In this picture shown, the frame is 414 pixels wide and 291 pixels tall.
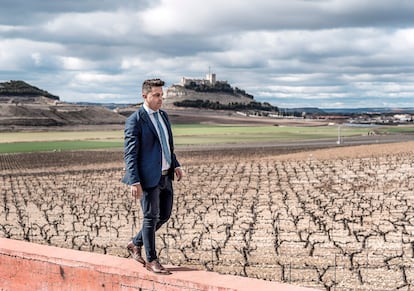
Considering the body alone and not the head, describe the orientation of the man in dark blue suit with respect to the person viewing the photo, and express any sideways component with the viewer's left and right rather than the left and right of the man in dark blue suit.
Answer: facing the viewer and to the right of the viewer
